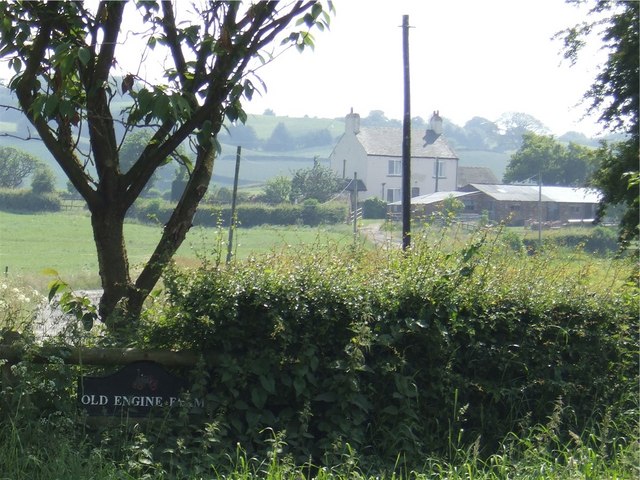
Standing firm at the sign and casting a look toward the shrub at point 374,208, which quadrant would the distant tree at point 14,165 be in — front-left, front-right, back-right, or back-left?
front-left

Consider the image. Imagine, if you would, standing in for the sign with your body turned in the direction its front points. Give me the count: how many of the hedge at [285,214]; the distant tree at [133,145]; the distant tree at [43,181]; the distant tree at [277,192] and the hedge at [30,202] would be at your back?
5

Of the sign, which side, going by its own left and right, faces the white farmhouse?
back

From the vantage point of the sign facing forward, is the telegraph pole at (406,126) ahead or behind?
behind

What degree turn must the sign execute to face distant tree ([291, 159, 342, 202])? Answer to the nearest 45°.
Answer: approximately 180°

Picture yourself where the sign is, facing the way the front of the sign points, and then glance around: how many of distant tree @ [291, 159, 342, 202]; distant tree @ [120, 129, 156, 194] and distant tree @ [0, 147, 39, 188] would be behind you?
3

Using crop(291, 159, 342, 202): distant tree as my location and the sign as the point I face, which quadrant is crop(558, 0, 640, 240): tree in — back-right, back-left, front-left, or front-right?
front-left

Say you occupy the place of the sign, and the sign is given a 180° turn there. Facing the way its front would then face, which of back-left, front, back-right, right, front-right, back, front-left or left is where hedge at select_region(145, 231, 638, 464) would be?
right

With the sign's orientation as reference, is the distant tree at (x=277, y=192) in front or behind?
behind

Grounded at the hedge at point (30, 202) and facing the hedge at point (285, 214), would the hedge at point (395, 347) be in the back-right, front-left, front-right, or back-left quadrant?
front-right

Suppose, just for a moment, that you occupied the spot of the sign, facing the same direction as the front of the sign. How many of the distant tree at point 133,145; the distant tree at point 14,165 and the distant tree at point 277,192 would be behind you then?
3

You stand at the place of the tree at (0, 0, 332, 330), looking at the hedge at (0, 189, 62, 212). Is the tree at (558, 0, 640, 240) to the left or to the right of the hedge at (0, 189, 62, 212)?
right

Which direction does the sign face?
toward the camera

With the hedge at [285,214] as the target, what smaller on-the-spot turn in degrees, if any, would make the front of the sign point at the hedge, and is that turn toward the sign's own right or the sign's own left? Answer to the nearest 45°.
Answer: approximately 180°

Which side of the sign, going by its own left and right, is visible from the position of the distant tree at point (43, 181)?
back

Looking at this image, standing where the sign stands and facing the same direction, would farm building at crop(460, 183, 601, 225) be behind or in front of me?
behind

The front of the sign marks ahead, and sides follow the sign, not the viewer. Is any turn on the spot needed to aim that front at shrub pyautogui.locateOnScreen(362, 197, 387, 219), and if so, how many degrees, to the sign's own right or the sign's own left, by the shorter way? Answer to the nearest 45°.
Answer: approximately 180°
